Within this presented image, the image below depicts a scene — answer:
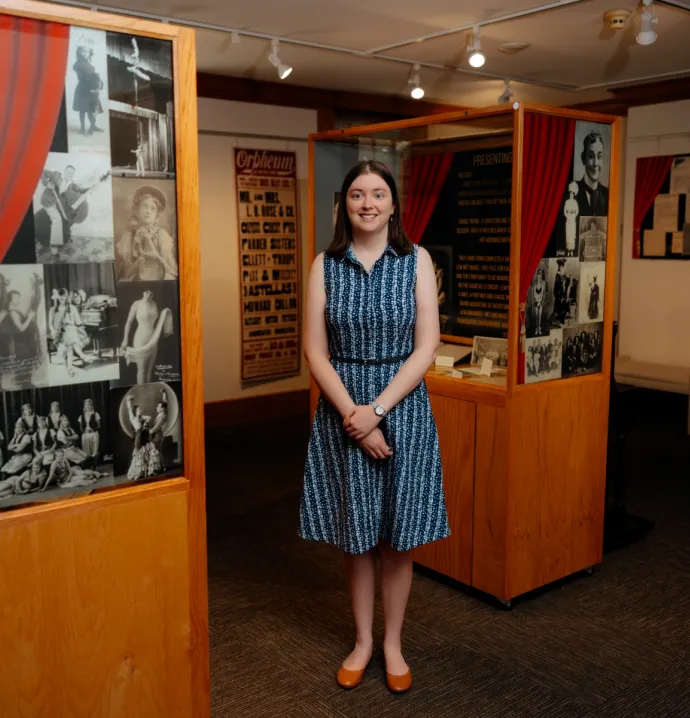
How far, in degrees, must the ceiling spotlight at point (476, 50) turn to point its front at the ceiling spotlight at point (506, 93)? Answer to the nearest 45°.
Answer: approximately 180°

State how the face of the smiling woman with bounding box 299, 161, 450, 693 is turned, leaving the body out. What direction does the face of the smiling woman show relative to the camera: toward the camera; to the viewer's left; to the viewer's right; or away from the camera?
toward the camera

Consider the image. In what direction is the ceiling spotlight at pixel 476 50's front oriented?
toward the camera

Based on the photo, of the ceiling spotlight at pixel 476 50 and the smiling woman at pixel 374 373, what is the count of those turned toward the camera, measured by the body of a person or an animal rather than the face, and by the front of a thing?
2

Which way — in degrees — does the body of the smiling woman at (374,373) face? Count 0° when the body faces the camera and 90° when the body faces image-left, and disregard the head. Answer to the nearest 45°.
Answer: approximately 0°

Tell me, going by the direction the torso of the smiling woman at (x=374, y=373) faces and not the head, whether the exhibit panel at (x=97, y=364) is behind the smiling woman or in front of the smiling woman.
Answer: in front

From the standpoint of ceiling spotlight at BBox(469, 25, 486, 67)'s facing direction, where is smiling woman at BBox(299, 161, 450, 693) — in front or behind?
in front

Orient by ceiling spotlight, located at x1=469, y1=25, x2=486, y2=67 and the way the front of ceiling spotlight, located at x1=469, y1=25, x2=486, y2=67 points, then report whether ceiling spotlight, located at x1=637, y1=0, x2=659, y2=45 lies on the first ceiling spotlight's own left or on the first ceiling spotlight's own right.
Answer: on the first ceiling spotlight's own left

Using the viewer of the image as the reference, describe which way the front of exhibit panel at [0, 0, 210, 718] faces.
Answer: facing the viewer and to the right of the viewer

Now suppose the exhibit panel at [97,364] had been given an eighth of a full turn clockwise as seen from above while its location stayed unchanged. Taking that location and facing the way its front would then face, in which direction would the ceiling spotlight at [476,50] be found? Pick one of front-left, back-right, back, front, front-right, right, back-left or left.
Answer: back-left

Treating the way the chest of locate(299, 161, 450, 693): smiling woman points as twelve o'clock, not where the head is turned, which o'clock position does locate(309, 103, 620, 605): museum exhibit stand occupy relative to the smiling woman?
The museum exhibit stand is roughly at 7 o'clock from the smiling woman.

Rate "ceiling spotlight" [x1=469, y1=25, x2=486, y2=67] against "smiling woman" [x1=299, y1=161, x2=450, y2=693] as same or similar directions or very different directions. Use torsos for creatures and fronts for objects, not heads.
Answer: same or similar directions
